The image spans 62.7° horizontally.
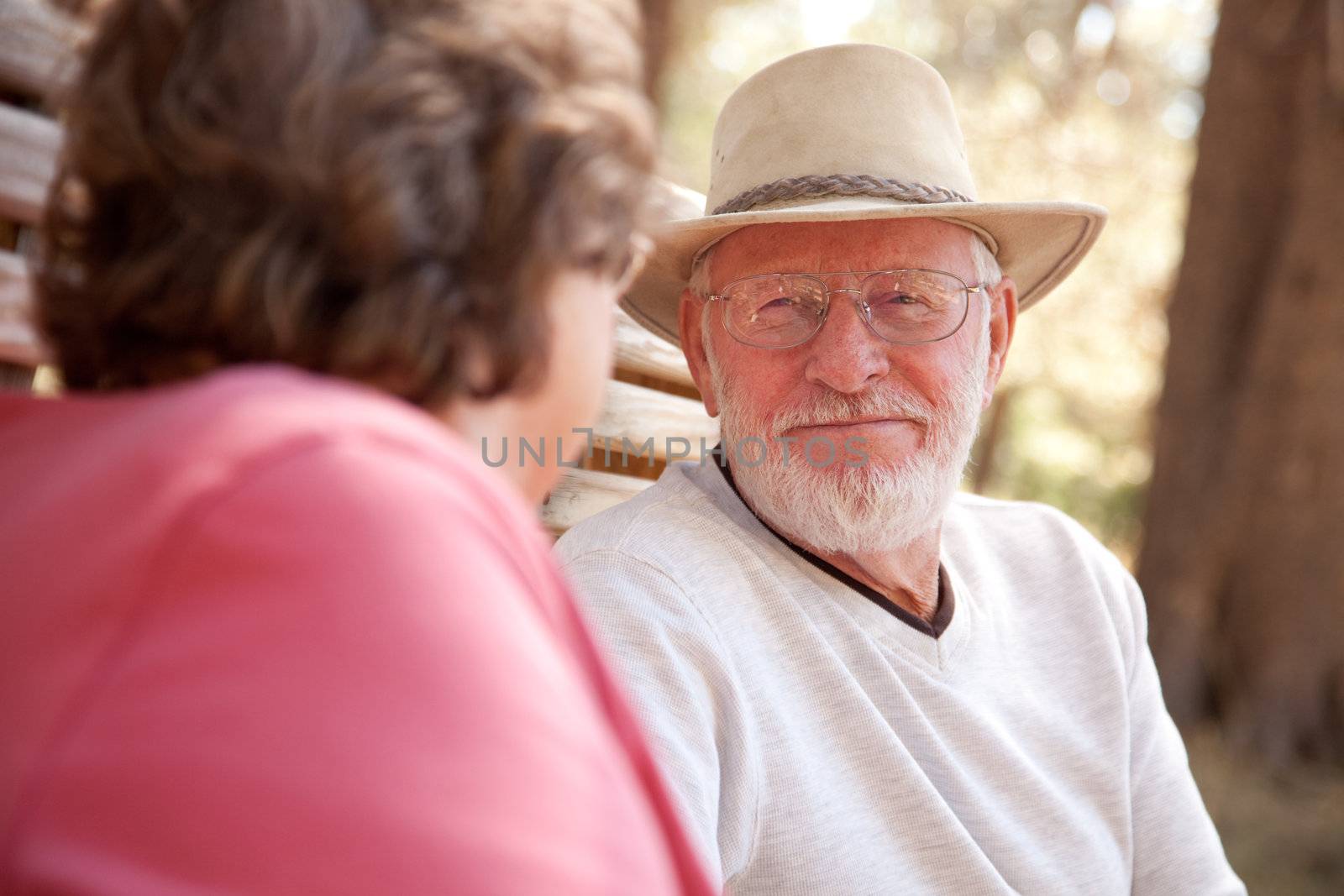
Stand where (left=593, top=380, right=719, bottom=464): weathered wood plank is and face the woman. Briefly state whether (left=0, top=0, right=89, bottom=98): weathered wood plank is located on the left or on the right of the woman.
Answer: right

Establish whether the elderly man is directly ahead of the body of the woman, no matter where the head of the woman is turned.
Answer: yes

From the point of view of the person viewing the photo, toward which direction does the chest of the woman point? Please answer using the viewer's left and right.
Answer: facing away from the viewer and to the right of the viewer

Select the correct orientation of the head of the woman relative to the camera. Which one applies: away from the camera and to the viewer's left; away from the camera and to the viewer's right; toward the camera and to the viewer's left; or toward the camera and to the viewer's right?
away from the camera and to the viewer's right

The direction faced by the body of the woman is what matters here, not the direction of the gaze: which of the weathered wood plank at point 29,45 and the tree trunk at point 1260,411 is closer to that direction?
the tree trunk

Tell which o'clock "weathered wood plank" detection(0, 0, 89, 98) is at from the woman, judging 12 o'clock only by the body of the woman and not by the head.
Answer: The weathered wood plank is roughly at 10 o'clock from the woman.

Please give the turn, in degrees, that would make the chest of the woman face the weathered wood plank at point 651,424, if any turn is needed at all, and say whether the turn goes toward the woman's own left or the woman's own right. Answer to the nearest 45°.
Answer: approximately 45° to the woman's own left

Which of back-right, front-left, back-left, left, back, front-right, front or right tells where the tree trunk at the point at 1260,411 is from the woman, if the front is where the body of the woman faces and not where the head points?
front

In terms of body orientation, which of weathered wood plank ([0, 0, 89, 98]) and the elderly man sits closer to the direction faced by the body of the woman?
the elderly man
